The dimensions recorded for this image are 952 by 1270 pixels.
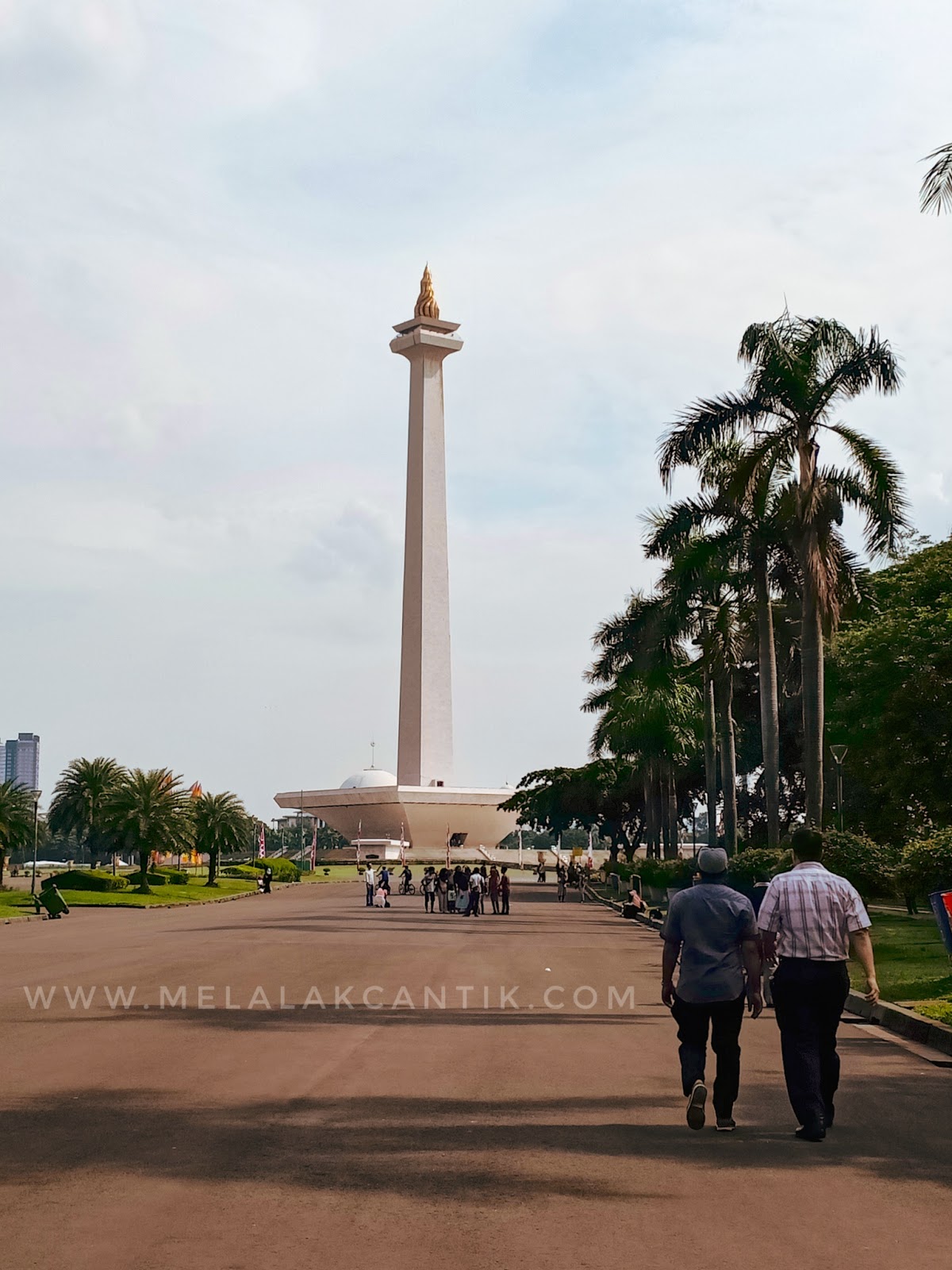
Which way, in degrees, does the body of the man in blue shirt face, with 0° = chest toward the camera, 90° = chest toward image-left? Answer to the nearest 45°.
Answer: approximately 180°

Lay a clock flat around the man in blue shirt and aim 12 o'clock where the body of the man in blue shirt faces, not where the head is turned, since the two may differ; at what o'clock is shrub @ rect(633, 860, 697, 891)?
The shrub is roughly at 12 o'clock from the man in blue shirt.

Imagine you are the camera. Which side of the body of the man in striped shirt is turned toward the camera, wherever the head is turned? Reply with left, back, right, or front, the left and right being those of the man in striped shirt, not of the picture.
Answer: back

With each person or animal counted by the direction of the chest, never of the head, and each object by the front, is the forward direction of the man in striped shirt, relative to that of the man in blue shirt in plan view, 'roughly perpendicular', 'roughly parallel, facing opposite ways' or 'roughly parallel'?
roughly parallel

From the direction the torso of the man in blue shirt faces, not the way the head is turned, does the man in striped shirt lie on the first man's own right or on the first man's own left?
on the first man's own right

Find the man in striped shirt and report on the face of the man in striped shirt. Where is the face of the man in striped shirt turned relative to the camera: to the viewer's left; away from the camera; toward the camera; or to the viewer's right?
away from the camera

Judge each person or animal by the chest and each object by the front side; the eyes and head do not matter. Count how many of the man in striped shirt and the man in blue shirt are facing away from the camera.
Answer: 2

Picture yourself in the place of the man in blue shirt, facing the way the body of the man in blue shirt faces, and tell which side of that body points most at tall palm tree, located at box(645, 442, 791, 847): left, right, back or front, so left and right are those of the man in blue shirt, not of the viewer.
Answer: front

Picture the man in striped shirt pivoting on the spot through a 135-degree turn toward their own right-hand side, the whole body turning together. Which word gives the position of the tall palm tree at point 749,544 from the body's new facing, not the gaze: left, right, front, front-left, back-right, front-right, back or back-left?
back-left

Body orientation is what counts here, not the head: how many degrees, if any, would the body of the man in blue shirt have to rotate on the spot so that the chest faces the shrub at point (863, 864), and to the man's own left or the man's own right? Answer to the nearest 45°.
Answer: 0° — they already face it

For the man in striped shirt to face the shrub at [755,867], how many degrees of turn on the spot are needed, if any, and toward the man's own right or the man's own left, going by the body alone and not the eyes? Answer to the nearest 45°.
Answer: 0° — they already face it

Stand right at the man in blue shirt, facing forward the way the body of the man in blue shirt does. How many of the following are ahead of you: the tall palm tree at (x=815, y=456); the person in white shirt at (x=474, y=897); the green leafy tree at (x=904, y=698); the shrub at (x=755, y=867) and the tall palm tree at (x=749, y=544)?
5

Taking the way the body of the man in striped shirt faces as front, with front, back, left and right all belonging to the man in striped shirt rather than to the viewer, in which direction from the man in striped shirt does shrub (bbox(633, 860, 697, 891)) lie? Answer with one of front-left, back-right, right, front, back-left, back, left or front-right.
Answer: front

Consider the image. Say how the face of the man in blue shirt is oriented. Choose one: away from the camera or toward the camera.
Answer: away from the camera

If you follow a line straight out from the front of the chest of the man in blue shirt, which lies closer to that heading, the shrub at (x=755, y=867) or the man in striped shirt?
the shrub
